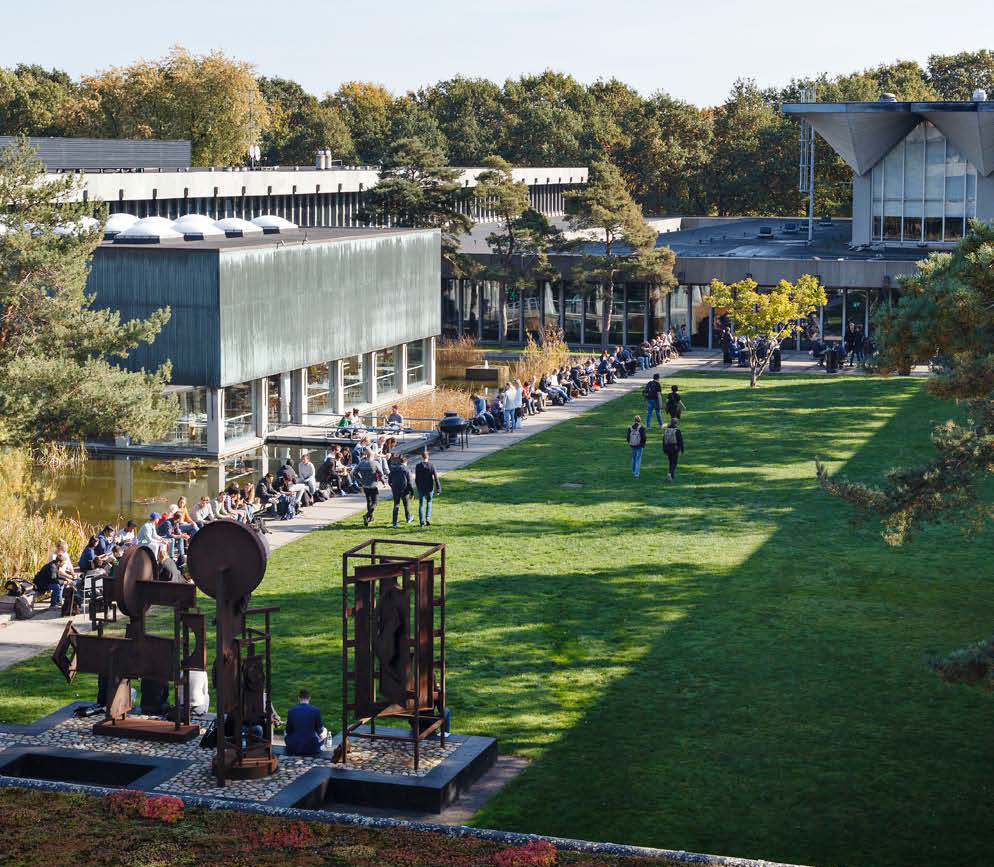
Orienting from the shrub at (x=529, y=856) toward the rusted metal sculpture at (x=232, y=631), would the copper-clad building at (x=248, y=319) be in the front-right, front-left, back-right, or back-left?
front-right

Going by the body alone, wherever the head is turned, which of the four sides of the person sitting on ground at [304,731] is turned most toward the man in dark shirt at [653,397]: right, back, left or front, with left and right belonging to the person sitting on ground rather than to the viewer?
front

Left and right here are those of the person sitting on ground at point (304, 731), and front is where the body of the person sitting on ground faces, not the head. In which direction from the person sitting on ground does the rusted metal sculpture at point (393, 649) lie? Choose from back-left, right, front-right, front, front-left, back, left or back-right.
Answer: right

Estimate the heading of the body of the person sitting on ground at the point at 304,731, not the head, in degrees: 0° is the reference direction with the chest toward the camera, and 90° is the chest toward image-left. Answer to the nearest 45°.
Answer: approximately 180°

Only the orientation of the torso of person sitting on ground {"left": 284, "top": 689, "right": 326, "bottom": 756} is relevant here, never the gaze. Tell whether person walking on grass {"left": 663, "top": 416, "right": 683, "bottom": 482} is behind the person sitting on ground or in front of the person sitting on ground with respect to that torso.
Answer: in front

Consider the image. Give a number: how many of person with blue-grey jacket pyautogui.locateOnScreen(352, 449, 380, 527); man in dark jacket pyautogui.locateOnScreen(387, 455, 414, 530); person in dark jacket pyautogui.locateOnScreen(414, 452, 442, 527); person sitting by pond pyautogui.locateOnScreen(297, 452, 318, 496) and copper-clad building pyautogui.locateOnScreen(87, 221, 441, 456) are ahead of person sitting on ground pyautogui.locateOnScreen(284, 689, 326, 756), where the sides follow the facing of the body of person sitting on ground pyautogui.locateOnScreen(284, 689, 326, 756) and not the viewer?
5

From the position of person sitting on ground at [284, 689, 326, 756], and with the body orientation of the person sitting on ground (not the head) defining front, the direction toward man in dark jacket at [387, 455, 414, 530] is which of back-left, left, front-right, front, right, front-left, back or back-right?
front

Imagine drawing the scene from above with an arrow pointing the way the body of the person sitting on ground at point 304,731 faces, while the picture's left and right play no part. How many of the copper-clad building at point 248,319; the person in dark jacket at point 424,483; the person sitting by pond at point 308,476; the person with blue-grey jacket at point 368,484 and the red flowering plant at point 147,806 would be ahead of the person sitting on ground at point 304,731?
4

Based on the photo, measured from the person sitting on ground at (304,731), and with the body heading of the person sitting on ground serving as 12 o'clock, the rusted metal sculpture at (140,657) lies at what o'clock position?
The rusted metal sculpture is roughly at 10 o'clock from the person sitting on ground.

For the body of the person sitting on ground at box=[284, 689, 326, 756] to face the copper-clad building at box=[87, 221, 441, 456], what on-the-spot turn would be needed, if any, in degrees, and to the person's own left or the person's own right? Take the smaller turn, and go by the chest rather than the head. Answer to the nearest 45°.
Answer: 0° — they already face it

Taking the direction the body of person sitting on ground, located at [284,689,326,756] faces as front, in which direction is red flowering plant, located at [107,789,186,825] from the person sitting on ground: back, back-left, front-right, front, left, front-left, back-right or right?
back-left

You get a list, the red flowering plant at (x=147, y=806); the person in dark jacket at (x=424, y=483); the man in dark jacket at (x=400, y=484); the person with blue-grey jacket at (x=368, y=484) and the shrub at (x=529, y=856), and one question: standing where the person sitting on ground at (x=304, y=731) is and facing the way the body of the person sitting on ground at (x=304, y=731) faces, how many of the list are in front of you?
3

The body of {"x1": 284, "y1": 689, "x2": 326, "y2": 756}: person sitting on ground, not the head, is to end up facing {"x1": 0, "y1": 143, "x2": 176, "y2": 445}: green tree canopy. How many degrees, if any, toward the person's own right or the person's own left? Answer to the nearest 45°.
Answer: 0° — they already face it

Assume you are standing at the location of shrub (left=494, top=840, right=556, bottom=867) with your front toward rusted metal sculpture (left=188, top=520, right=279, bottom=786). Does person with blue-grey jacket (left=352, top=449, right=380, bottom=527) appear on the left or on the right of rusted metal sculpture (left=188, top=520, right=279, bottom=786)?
right

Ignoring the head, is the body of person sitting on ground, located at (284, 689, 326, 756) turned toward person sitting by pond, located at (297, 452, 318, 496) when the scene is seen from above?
yes

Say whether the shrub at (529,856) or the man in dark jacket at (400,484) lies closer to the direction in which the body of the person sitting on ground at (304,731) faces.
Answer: the man in dark jacket
